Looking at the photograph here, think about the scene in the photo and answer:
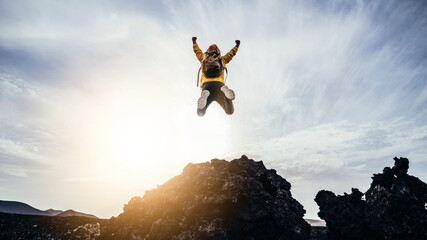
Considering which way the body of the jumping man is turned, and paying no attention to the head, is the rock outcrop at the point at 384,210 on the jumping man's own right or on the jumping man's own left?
on the jumping man's own right

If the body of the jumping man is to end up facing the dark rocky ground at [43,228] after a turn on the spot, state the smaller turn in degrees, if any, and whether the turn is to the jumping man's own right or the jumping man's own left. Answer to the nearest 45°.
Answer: approximately 45° to the jumping man's own left

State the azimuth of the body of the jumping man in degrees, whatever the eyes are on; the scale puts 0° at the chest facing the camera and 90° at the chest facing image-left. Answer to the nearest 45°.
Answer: approximately 180°
